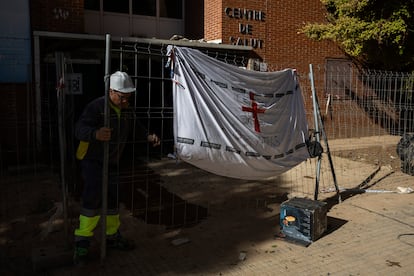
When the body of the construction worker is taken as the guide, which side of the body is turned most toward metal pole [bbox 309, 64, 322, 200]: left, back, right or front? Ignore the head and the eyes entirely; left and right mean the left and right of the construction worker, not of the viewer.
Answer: left

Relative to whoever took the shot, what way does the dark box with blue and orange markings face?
facing the viewer and to the left of the viewer

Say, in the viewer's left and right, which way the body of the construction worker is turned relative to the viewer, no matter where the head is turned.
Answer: facing the viewer and to the right of the viewer

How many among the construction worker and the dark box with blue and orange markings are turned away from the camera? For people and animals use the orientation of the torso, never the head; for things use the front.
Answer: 0
